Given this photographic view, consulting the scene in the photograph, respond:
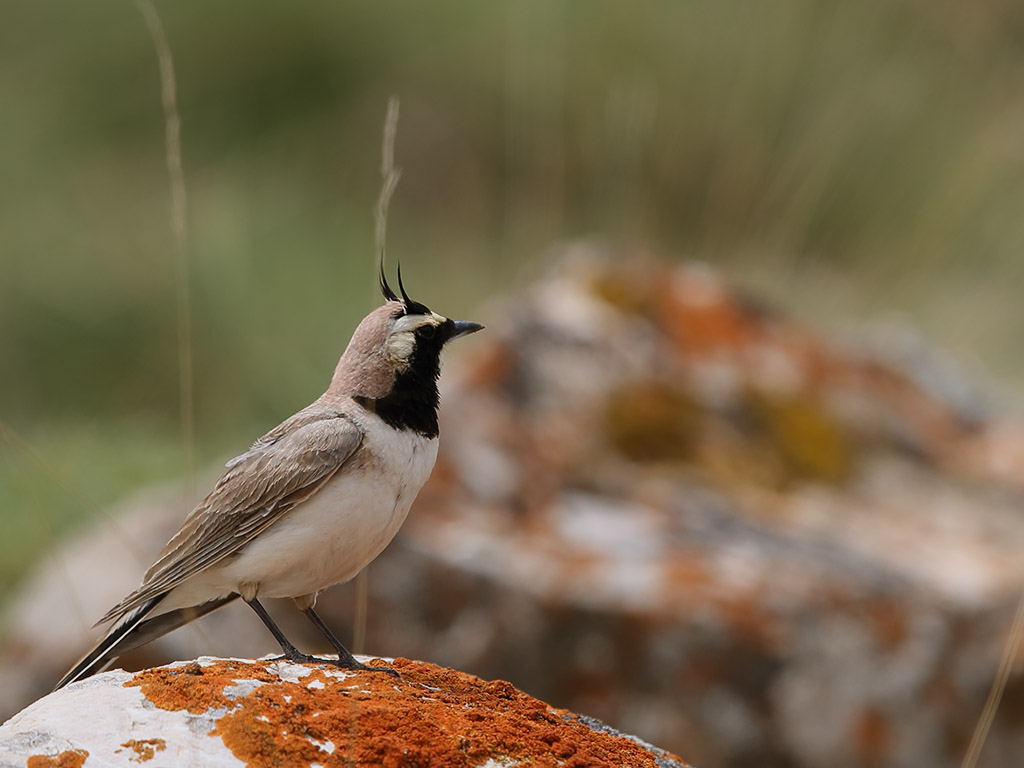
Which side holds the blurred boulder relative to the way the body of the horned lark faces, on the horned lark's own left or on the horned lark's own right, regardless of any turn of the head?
on the horned lark's own left

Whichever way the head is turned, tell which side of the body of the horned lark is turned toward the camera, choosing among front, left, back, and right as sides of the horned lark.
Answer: right
